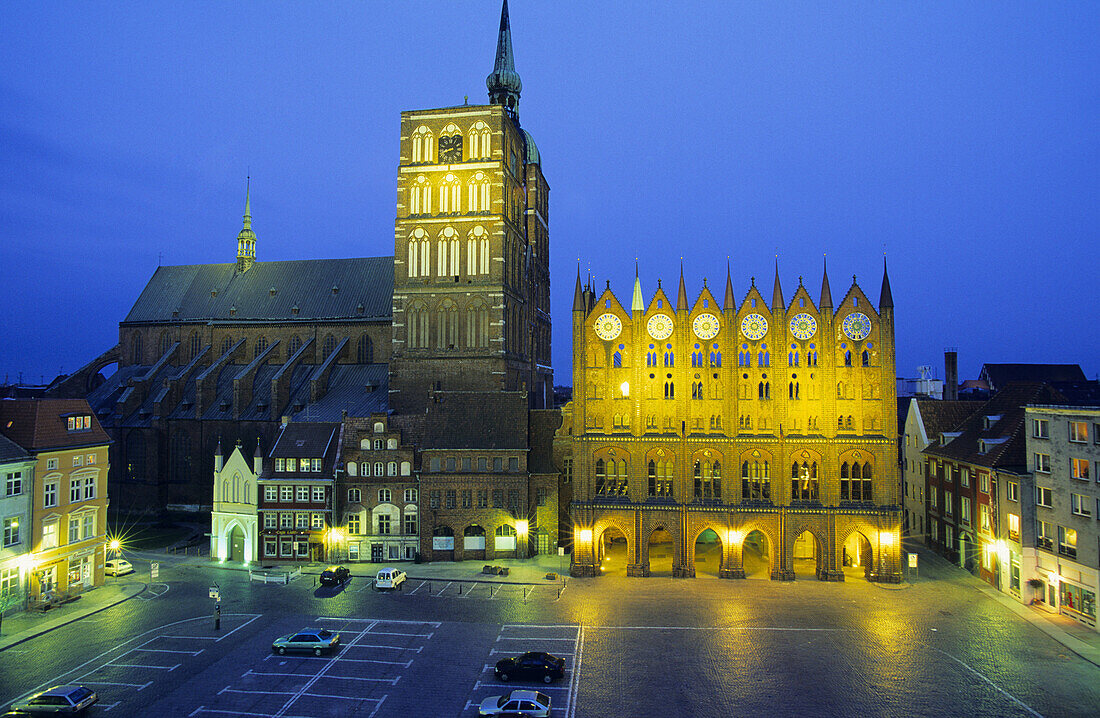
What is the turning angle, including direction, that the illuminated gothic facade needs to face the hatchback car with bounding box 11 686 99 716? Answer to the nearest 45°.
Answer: approximately 45° to its right

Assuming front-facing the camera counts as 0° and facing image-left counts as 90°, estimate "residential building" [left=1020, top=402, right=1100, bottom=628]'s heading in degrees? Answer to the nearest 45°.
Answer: approximately 45°

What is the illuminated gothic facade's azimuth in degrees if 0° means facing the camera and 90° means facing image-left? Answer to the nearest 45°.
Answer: approximately 0°

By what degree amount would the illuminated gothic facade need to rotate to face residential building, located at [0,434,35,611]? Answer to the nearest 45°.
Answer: approximately 45° to its right

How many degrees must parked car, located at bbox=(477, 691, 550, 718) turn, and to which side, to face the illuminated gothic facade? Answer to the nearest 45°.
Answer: approximately 135° to its right

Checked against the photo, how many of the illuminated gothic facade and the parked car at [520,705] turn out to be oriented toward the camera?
1

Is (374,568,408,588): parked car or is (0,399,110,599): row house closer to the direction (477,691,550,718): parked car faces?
the row house

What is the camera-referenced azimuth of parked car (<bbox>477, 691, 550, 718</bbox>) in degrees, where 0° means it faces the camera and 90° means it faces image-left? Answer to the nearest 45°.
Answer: approximately 90°

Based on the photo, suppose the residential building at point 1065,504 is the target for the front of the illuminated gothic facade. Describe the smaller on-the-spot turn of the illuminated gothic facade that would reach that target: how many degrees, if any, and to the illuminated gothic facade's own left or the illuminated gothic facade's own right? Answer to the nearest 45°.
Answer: approximately 45° to the illuminated gothic facade's own left

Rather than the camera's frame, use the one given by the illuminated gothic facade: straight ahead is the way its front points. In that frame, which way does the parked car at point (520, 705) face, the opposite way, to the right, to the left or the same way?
to the right
